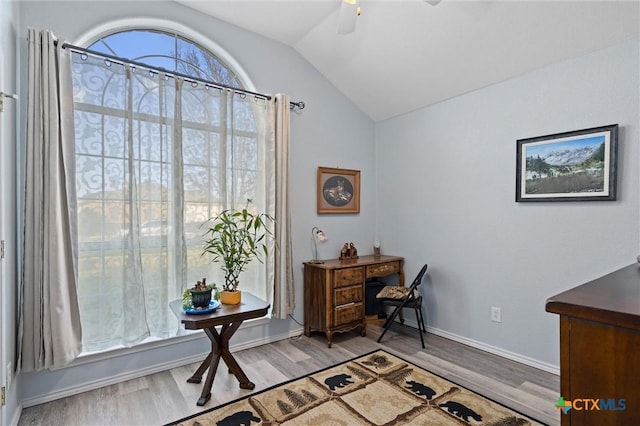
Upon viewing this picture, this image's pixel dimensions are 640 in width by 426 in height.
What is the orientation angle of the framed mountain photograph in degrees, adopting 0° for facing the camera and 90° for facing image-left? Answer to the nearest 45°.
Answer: approximately 45°

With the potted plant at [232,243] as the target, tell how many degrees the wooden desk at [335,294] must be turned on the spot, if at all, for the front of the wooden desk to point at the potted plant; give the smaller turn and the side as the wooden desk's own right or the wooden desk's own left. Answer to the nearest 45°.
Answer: approximately 90° to the wooden desk's own right

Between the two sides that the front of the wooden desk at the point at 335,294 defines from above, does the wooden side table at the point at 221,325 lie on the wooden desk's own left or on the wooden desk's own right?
on the wooden desk's own right

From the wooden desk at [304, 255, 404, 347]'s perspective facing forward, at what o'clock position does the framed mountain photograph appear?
The framed mountain photograph is roughly at 11 o'clock from the wooden desk.

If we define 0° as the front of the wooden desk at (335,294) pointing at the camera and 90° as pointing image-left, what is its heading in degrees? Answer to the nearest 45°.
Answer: approximately 315°

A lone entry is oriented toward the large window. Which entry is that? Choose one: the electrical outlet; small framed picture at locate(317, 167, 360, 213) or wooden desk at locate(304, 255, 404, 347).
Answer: the electrical outlet

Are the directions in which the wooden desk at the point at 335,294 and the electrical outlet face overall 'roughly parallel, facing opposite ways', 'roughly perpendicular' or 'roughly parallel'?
roughly perpendicular

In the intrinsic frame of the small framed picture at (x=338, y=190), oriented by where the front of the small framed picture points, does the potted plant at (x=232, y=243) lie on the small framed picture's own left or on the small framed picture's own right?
on the small framed picture's own right

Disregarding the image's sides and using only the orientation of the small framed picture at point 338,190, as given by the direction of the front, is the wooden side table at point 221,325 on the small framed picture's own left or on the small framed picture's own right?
on the small framed picture's own right
